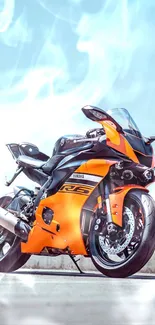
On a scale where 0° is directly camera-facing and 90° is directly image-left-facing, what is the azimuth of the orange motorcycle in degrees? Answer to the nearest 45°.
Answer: approximately 315°
